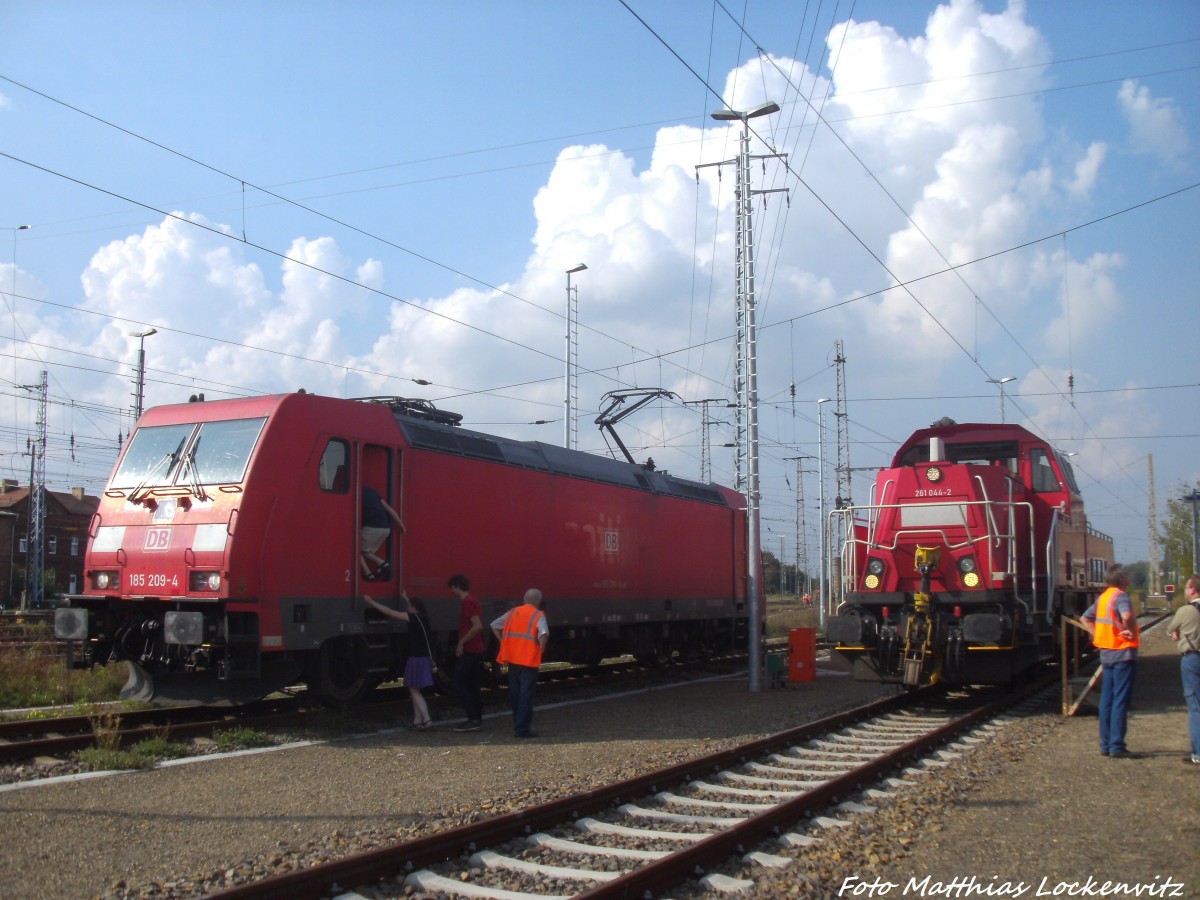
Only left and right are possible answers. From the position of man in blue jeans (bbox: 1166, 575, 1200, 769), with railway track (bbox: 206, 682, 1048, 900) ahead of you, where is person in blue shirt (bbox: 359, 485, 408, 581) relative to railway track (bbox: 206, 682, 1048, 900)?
right

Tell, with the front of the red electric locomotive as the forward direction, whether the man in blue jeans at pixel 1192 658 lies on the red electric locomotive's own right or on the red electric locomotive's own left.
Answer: on the red electric locomotive's own left

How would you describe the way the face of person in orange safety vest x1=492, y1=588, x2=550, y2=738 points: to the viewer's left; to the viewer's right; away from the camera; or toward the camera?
away from the camera

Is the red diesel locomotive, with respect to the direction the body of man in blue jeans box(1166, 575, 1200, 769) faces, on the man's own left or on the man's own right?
on the man's own right

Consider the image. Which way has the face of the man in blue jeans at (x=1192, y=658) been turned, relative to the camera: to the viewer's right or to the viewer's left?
to the viewer's left

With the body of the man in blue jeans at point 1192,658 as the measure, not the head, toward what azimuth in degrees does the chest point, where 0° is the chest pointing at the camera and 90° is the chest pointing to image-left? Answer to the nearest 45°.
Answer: approximately 90°

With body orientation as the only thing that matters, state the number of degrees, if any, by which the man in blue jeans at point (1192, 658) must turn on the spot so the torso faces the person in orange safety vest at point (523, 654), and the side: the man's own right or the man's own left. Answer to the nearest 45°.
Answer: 0° — they already face them

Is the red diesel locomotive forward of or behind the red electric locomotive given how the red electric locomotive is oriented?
behind
